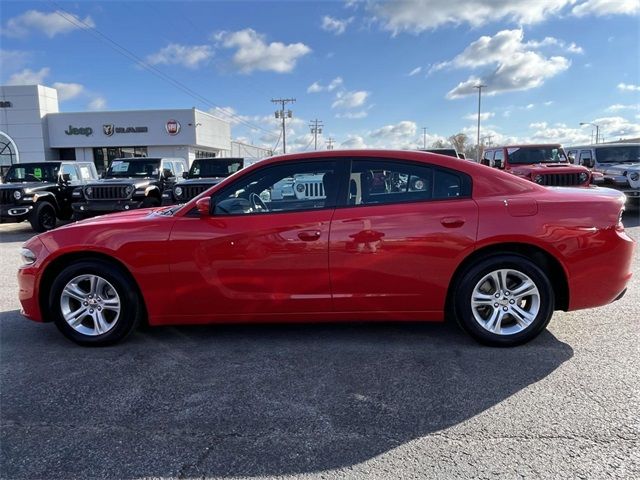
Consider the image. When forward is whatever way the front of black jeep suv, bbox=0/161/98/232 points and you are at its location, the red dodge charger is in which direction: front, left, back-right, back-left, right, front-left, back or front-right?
front-left

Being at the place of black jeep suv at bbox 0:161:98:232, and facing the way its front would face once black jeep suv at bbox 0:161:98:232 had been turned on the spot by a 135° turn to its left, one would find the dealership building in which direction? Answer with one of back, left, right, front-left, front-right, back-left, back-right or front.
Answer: left

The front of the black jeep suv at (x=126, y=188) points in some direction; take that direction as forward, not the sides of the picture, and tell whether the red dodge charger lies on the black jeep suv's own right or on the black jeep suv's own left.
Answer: on the black jeep suv's own left

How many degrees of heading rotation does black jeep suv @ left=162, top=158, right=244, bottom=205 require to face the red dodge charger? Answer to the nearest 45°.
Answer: approximately 45° to its left

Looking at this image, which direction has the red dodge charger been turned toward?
to the viewer's left

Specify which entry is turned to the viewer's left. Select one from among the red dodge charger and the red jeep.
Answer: the red dodge charger

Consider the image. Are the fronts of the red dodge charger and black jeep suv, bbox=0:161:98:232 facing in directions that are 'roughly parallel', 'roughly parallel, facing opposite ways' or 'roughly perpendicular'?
roughly perpendicular

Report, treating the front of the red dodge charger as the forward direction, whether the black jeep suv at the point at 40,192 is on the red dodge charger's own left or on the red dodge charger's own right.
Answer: on the red dodge charger's own right

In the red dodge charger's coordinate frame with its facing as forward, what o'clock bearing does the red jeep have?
The red jeep is roughly at 4 o'clock from the red dodge charger.

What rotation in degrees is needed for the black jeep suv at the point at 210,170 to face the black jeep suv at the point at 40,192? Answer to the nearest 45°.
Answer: approximately 45° to its right

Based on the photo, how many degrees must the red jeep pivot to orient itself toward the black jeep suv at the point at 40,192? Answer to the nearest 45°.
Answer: approximately 90° to its right

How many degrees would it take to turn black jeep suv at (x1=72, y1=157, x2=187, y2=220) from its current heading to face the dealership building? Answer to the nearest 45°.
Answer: approximately 135° to its right

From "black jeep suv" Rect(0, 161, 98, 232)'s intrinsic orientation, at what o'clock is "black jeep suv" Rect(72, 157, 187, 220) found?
"black jeep suv" Rect(72, 157, 187, 220) is roughly at 9 o'clock from "black jeep suv" Rect(0, 161, 98, 232).

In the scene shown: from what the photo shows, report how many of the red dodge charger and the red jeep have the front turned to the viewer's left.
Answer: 1

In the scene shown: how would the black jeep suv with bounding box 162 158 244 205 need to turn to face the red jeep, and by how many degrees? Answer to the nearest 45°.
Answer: approximately 135° to its left
